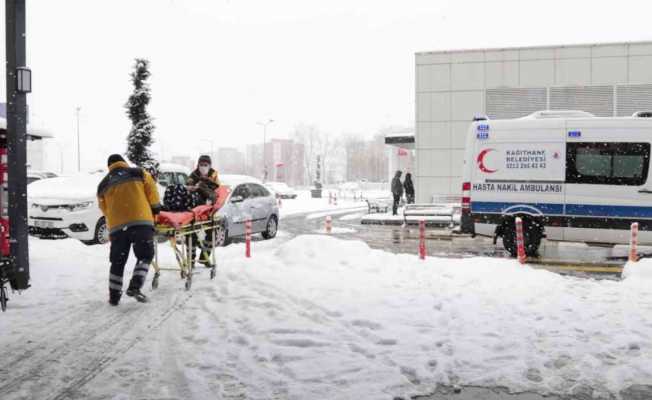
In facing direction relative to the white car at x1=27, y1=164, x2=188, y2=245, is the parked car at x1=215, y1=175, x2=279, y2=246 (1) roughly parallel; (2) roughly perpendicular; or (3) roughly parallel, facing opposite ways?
roughly parallel

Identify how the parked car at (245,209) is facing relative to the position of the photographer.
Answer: facing the viewer and to the left of the viewer

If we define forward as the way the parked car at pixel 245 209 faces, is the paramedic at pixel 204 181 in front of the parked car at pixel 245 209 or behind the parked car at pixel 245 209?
in front

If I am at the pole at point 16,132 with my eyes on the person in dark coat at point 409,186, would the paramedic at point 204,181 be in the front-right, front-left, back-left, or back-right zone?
front-right

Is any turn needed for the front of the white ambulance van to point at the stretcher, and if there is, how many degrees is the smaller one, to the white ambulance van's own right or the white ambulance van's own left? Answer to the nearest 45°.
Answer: approximately 135° to the white ambulance van's own right

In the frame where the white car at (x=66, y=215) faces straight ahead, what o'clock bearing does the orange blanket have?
The orange blanket is roughly at 10 o'clock from the white car.

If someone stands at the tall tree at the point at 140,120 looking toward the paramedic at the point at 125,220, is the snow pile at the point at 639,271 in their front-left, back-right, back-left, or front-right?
front-left

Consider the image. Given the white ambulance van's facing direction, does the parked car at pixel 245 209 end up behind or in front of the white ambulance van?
behind

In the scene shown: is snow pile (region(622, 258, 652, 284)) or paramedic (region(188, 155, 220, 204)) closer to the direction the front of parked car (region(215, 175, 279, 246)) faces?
the paramedic

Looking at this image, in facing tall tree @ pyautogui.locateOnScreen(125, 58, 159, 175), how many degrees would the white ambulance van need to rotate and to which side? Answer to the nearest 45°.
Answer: approximately 135° to its left

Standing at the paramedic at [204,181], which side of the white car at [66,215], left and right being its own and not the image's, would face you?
left

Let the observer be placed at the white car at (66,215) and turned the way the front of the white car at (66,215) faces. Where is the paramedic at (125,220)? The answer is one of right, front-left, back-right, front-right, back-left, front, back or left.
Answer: front-left

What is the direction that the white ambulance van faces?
to the viewer's right

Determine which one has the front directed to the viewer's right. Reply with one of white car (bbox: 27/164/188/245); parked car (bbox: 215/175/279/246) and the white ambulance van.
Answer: the white ambulance van

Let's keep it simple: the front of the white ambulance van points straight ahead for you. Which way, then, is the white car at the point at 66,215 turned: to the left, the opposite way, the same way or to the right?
to the right

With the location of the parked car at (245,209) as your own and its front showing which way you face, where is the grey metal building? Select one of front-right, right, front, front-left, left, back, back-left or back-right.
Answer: back

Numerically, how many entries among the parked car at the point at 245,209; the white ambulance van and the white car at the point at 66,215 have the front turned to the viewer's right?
1

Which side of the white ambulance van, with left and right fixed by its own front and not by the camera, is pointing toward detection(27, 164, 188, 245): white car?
back

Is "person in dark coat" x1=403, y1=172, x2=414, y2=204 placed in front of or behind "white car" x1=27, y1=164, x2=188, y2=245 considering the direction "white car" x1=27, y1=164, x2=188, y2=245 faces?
behind
